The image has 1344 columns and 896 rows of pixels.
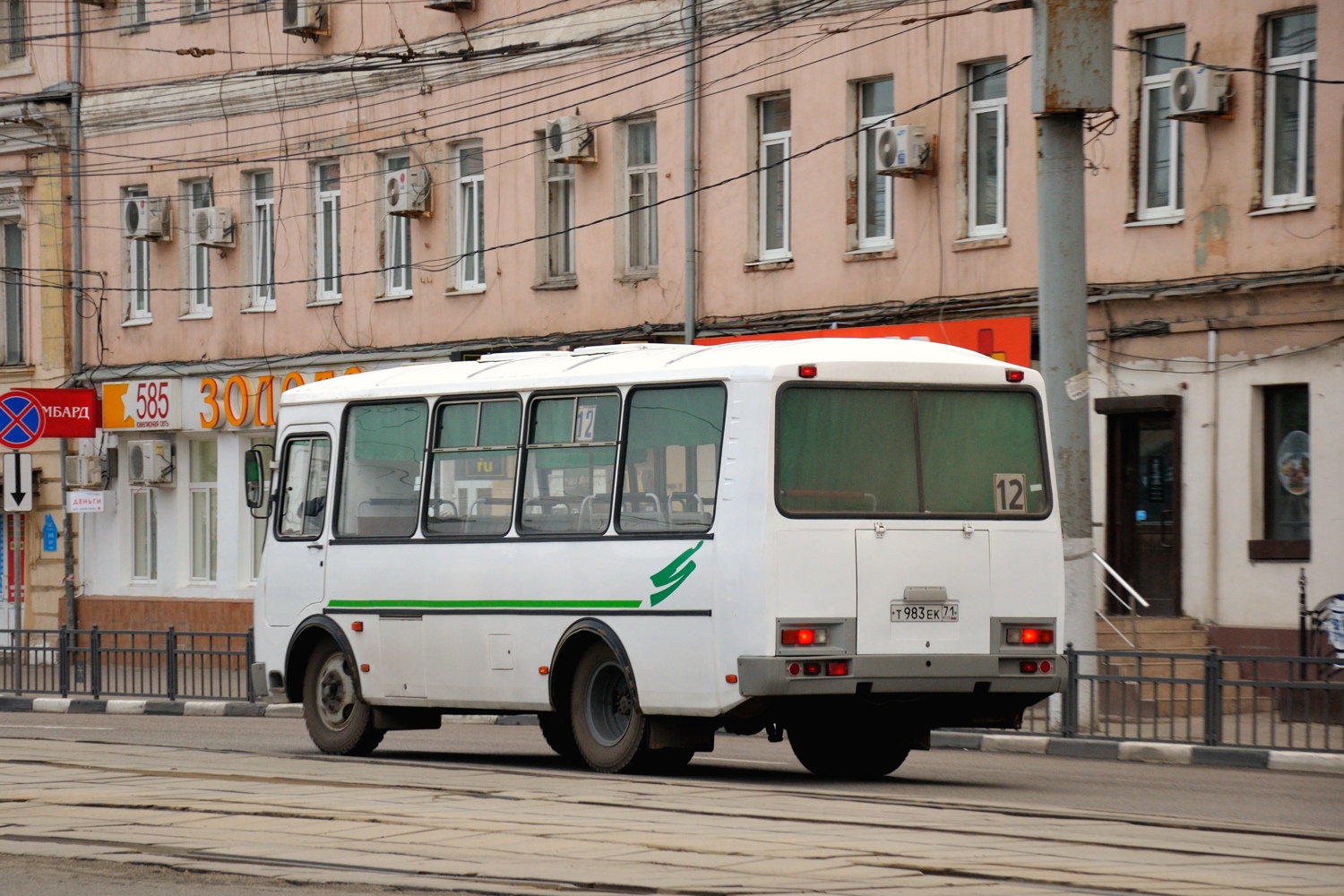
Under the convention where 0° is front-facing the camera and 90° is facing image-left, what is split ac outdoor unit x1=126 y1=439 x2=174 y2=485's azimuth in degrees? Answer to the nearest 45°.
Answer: approximately 45°

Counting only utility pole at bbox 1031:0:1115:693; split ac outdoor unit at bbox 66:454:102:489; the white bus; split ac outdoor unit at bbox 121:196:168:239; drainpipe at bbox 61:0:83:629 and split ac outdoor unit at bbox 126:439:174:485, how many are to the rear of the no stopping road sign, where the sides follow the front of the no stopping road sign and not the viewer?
4

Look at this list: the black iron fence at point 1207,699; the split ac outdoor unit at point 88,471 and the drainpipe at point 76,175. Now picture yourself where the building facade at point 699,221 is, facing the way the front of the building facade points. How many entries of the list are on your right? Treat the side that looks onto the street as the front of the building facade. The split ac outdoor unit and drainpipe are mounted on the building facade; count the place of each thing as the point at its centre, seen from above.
2

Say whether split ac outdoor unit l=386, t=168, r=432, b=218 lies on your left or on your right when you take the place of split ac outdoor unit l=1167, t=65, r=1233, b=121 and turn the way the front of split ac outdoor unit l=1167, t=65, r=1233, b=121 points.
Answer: on your right

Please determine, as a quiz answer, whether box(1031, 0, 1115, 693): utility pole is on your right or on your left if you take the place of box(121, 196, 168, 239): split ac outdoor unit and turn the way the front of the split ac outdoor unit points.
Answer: on your left

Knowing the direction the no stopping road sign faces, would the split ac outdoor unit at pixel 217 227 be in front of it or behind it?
behind

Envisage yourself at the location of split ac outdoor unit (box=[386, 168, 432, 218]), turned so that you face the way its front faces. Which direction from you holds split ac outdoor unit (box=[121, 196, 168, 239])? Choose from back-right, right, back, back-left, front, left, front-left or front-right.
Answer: right

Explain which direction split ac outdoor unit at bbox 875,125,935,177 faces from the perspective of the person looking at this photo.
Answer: facing the viewer and to the left of the viewer

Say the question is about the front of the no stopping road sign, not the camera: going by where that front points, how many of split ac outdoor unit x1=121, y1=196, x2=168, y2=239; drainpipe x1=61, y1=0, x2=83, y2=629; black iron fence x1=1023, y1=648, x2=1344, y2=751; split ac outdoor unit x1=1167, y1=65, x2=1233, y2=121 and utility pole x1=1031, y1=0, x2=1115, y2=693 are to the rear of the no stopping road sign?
2

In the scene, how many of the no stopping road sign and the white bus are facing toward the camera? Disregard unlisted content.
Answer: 1

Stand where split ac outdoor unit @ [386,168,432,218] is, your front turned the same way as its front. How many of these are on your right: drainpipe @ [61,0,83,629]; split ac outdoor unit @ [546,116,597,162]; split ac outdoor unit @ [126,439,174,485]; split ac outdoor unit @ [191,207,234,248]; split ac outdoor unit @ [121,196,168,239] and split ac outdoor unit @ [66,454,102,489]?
5

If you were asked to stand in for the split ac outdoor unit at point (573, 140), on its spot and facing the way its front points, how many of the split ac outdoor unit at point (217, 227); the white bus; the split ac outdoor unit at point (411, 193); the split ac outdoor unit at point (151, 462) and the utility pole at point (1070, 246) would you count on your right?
3

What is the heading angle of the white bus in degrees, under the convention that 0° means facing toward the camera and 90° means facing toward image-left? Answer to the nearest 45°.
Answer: approximately 135°
